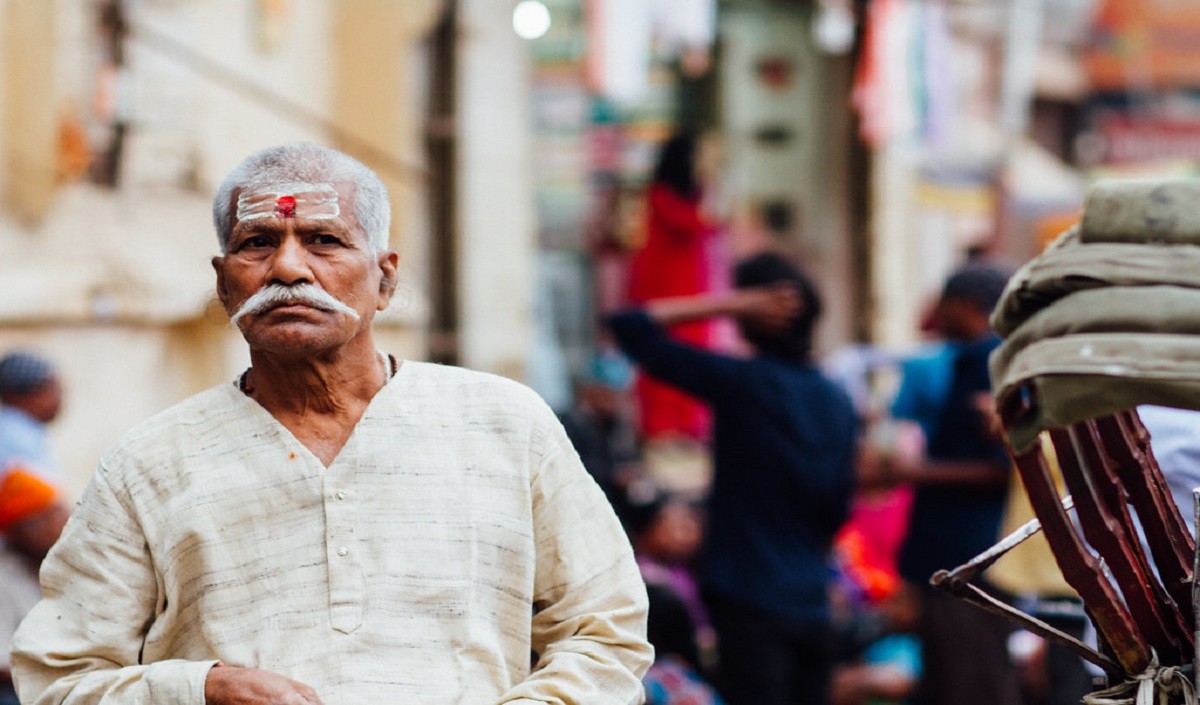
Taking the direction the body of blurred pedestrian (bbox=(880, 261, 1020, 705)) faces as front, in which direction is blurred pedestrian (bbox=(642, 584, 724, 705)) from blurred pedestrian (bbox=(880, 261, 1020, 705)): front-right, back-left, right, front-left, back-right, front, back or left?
front

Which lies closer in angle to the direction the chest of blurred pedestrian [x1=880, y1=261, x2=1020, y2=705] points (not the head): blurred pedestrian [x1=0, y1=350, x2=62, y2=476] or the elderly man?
the blurred pedestrian

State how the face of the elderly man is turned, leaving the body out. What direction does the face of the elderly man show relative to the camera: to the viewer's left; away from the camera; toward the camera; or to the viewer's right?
toward the camera

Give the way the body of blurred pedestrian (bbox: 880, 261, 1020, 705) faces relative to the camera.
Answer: to the viewer's left

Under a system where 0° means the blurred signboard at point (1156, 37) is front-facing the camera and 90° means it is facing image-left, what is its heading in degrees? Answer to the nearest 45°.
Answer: approximately 0°

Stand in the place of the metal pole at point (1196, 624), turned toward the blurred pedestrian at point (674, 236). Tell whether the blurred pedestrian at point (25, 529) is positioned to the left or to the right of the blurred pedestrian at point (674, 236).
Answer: left

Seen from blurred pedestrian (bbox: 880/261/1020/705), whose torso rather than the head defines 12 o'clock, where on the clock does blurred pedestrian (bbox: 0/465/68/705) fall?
blurred pedestrian (bbox: 0/465/68/705) is roughly at 11 o'clock from blurred pedestrian (bbox: 880/261/1020/705).

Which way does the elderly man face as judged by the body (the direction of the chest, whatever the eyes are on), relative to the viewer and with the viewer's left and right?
facing the viewer

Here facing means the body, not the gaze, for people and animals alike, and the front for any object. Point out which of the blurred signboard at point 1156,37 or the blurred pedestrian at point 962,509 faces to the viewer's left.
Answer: the blurred pedestrian

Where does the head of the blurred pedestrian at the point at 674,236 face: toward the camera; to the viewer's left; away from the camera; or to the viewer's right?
away from the camera
